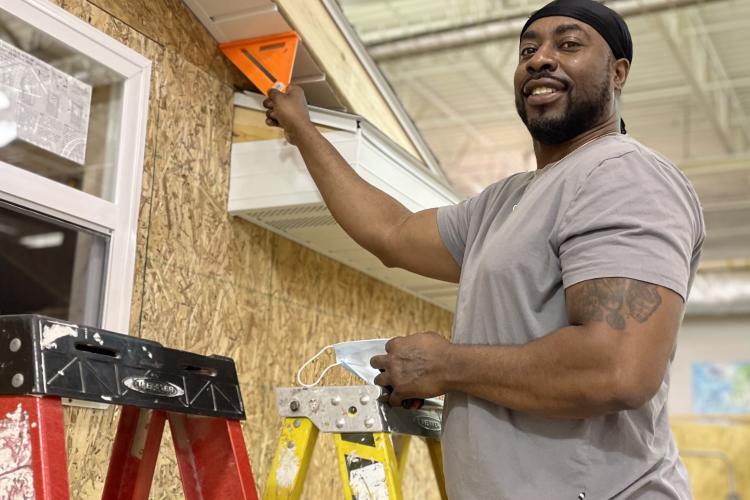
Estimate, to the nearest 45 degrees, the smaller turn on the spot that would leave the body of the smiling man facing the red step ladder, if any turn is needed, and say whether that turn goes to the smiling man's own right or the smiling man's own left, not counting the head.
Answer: approximately 45° to the smiling man's own right

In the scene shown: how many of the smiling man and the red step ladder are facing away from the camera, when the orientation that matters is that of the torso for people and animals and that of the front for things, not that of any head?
0

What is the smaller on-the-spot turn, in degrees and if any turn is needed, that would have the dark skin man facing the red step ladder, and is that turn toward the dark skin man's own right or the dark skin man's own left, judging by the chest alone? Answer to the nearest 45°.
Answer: approximately 45° to the dark skin man's own right

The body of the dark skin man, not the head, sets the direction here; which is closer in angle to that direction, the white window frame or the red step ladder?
the red step ladder

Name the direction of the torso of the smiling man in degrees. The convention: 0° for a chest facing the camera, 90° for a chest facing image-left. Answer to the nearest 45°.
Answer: approximately 45°

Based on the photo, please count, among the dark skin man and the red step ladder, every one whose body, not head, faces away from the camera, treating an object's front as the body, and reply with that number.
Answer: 0

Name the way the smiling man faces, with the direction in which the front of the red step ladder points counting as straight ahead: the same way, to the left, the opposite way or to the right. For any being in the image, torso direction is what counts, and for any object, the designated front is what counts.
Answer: to the right

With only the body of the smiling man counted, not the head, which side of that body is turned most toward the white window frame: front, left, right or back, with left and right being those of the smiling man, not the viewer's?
front
